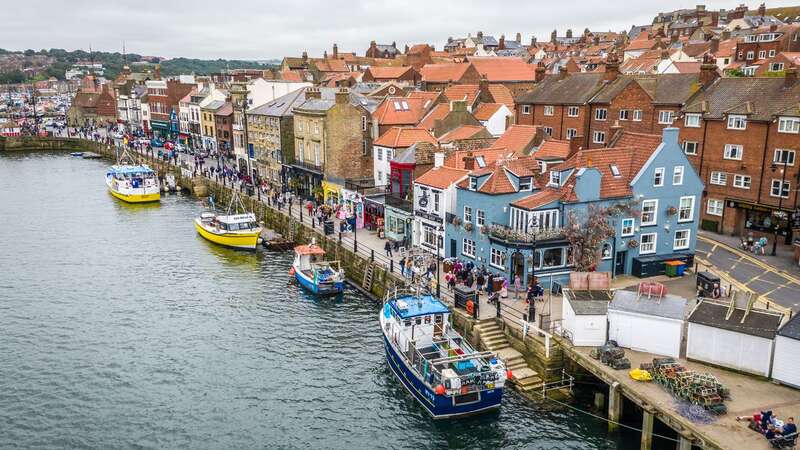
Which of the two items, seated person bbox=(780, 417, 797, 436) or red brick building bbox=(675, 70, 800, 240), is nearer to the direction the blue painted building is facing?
the seated person

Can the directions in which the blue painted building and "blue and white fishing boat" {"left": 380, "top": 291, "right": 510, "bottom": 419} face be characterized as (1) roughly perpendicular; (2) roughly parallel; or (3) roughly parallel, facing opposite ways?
roughly perpendicular

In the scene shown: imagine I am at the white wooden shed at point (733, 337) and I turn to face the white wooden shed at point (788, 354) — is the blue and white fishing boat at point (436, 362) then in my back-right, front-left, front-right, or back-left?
back-right

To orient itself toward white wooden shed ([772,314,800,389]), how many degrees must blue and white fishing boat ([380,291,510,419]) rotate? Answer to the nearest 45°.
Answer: approximately 135° to its right

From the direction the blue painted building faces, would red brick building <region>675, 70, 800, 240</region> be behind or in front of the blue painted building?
behind

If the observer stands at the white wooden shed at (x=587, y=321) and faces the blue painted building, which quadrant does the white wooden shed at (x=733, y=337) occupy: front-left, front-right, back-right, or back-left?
back-right

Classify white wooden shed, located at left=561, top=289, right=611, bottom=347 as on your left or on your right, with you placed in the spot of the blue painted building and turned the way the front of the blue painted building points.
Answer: on your left

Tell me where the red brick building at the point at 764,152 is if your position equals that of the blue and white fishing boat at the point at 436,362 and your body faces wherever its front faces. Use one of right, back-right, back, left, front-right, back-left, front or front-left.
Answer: right

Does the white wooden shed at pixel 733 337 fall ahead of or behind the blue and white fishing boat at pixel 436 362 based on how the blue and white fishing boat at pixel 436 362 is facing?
behind

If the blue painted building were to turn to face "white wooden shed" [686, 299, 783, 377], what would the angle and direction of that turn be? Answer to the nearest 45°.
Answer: approximately 90° to its left

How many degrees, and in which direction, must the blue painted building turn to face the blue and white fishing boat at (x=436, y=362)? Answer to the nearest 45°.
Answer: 0° — it already faces it

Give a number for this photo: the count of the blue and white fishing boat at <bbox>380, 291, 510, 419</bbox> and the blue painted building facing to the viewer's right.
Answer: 0

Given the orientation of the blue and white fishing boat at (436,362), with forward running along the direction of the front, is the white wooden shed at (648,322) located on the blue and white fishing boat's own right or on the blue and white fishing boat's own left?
on the blue and white fishing boat's own right

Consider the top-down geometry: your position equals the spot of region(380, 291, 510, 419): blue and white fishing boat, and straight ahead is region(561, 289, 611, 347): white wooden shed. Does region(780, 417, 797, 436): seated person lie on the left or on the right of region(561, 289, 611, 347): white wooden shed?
right

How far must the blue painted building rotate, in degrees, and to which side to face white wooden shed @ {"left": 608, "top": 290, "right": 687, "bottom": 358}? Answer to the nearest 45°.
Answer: approximately 45° to its left

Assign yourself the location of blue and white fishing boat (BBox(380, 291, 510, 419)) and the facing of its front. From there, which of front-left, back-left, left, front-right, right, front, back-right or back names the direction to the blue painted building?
right

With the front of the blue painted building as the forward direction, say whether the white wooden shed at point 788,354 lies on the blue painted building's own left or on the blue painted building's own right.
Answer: on the blue painted building's own left
